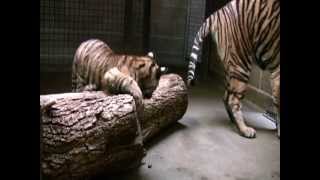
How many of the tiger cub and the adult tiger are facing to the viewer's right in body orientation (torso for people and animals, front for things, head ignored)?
2

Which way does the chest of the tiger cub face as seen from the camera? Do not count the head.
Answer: to the viewer's right

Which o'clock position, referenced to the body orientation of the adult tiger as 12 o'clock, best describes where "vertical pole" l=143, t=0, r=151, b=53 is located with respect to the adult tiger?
The vertical pole is roughly at 8 o'clock from the adult tiger.

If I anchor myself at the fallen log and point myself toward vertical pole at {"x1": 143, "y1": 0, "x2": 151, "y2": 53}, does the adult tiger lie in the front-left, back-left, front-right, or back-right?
front-right

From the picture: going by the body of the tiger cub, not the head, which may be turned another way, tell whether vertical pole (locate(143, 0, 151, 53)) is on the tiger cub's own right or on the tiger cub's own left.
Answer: on the tiger cub's own left

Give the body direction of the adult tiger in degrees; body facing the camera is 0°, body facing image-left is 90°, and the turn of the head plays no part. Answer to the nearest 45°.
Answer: approximately 270°

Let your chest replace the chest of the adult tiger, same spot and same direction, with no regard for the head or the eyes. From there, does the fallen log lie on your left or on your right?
on your right

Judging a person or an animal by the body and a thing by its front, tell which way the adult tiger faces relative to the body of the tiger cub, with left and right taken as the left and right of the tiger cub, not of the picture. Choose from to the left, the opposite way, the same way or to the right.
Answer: the same way

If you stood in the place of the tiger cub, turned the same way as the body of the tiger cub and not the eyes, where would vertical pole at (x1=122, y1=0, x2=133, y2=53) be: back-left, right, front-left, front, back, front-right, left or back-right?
left
